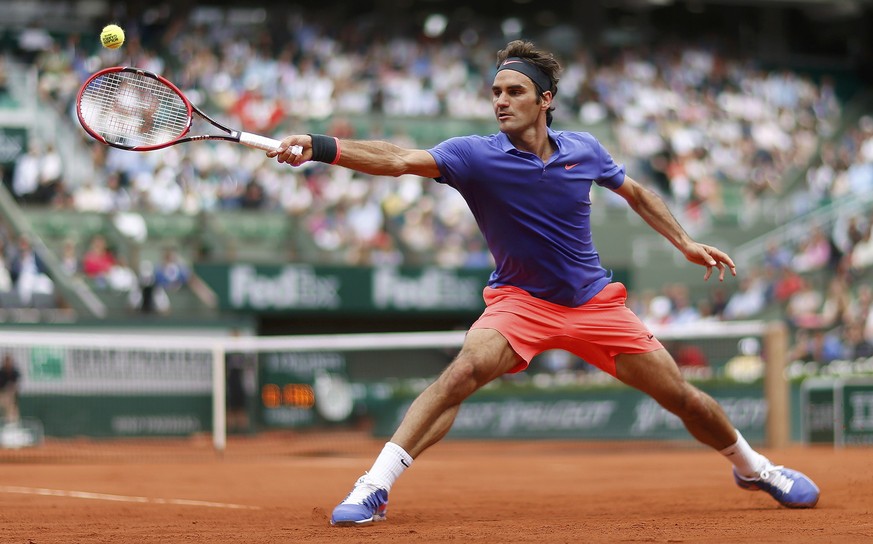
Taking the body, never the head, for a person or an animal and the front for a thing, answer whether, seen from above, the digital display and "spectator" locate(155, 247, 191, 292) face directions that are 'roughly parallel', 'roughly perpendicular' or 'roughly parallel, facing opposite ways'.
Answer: roughly parallel

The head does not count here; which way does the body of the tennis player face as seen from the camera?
toward the camera

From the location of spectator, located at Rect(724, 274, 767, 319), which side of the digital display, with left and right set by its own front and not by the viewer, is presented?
left

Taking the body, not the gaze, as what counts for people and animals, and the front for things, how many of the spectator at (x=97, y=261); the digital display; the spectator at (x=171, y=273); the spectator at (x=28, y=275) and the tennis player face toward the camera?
5

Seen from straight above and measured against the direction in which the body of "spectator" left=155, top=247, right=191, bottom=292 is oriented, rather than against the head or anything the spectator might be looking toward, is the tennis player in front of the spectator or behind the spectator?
in front

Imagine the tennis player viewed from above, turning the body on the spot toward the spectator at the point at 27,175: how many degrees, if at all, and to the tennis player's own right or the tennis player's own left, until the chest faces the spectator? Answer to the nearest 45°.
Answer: approximately 135° to the tennis player's own right

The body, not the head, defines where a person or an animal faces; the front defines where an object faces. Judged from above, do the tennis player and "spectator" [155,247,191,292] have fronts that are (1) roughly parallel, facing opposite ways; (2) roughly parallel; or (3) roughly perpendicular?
roughly parallel

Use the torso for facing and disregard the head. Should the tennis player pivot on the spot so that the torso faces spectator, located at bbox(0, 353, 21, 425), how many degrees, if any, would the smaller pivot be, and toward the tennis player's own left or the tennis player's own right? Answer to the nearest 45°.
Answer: approximately 135° to the tennis player's own right

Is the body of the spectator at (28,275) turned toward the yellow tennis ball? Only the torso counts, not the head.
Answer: yes

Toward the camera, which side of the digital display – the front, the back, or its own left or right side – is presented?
front

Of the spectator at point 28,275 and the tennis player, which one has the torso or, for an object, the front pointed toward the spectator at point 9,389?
the spectator at point 28,275

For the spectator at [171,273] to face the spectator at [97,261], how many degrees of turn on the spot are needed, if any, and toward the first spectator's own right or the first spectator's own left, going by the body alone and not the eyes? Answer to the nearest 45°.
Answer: approximately 90° to the first spectator's own right

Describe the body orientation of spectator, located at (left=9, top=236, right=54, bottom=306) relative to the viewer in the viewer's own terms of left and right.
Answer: facing the viewer

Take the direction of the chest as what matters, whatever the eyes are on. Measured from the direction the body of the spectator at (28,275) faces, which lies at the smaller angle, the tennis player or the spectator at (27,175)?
the tennis player

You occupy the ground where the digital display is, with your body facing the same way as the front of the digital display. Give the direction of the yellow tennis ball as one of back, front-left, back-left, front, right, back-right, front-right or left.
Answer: front
